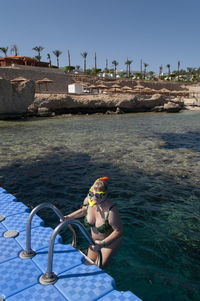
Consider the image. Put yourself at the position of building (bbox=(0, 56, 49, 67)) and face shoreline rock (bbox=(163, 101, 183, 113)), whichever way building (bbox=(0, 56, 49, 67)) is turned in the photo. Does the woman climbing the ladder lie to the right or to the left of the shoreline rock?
right

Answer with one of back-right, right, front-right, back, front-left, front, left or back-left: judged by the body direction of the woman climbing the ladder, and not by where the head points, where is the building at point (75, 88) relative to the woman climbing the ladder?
back-right

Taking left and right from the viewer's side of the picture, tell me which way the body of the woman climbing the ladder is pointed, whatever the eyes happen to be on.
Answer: facing the viewer and to the left of the viewer

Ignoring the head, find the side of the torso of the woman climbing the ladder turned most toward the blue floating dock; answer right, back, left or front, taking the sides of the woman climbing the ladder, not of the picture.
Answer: front

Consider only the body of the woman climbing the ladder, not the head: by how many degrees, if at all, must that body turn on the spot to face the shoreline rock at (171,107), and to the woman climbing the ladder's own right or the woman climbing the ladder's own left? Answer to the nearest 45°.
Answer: approximately 135° to the woman climbing the ladder's own right

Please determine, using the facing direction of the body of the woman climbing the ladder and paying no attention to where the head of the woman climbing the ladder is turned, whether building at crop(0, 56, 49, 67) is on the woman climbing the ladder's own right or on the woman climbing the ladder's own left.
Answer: on the woman climbing the ladder's own right

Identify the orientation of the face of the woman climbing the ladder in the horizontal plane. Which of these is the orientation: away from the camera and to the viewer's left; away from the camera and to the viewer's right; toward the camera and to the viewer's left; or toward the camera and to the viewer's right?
toward the camera and to the viewer's left
